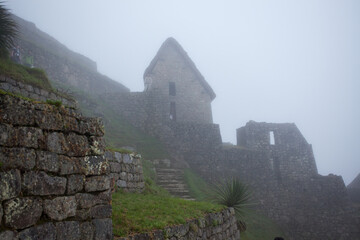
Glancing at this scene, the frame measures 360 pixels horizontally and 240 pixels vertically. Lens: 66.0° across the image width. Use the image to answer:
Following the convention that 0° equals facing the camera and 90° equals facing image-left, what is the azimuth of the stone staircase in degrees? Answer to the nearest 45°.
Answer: approximately 0°

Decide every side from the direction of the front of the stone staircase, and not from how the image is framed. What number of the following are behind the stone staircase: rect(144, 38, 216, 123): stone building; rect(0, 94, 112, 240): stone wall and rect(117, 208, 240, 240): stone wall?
1

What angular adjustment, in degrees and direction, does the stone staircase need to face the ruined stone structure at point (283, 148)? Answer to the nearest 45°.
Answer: approximately 135° to its left

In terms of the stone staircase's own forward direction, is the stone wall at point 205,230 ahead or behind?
ahead

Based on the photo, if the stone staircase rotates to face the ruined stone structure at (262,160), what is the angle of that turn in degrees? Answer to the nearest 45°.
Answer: approximately 135° to its left

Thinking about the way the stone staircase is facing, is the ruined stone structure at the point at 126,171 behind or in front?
in front

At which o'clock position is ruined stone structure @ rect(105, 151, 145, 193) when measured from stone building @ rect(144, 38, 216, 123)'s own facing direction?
The ruined stone structure is roughly at 12 o'clock from the stone building.

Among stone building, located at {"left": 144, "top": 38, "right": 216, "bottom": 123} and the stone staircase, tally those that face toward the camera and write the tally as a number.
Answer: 2
